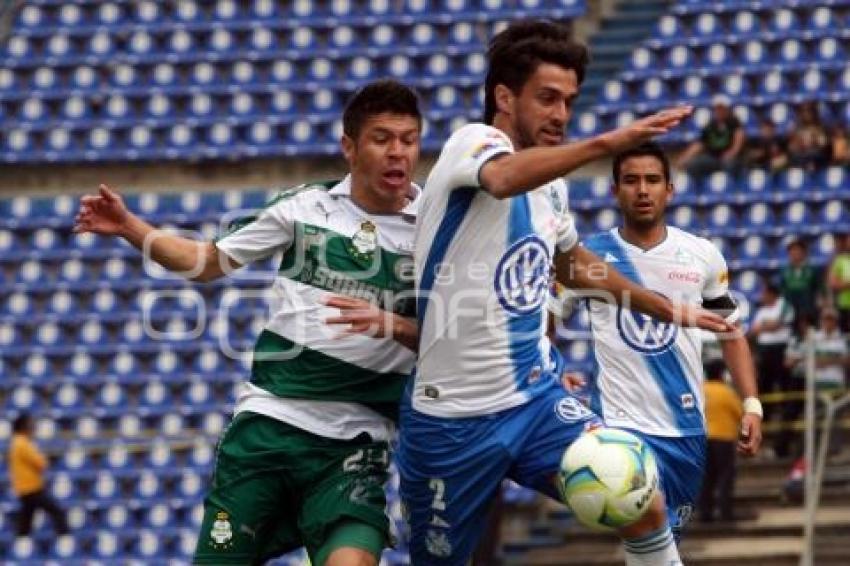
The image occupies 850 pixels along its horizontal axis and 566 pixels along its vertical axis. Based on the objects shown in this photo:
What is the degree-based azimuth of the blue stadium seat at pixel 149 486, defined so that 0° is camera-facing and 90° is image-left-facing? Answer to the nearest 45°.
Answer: approximately 0°

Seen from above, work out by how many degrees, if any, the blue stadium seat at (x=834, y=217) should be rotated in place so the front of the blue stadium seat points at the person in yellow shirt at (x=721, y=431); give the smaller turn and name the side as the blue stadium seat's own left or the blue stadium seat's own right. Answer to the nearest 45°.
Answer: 0° — it already faces them

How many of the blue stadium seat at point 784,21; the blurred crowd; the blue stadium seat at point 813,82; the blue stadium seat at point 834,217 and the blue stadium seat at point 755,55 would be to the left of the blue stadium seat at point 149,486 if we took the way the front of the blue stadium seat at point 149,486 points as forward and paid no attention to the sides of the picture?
5

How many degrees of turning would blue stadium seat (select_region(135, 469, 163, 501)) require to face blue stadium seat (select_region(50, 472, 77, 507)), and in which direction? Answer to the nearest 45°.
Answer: approximately 90° to its right

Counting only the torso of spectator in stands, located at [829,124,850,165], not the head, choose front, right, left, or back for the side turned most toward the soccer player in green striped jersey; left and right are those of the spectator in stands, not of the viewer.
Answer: front

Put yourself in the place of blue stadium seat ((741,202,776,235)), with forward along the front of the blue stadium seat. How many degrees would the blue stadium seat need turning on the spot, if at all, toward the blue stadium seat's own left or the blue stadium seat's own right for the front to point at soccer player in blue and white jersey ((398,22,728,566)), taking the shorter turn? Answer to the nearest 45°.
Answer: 0° — it already faces them

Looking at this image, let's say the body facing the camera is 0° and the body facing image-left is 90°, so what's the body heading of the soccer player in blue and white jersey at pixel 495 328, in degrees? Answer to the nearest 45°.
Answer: approximately 315°

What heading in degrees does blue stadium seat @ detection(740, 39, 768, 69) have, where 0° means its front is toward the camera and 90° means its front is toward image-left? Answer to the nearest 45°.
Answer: approximately 0°
